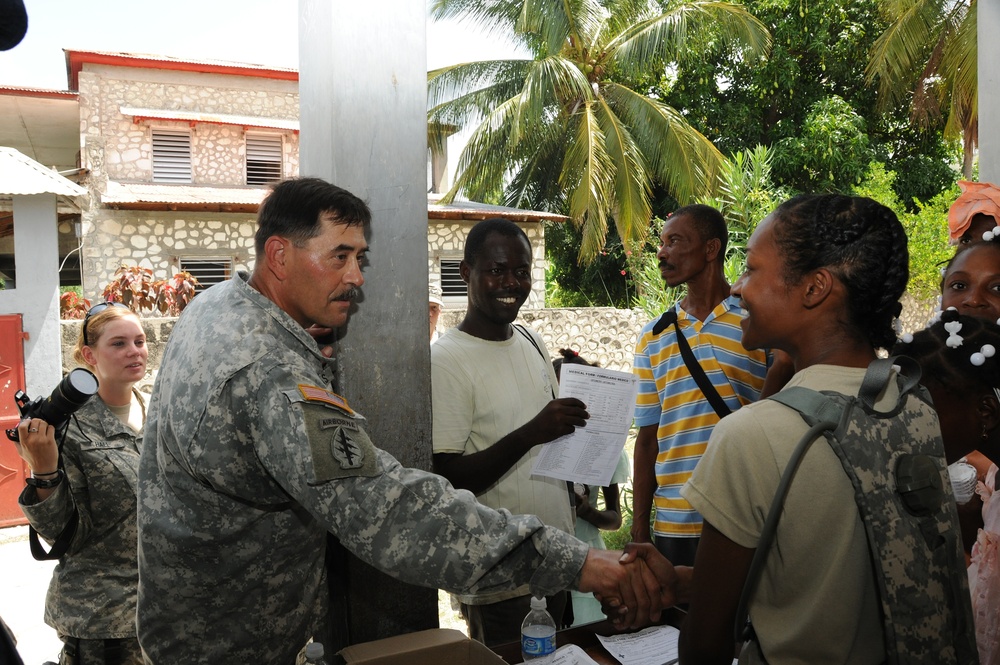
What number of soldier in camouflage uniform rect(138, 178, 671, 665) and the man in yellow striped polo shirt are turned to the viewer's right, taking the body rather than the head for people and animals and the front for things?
1

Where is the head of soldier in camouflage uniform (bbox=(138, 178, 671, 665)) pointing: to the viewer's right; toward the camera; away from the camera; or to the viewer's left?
to the viewer's right

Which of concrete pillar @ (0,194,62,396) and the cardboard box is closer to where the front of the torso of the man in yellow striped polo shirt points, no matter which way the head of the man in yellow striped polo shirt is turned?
the cardboard box

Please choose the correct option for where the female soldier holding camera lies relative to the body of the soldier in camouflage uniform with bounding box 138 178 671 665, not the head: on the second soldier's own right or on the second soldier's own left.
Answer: on the second soldier's own left

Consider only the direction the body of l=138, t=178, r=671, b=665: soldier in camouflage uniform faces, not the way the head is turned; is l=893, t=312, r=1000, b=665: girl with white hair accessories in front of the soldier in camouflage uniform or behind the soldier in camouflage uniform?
in front

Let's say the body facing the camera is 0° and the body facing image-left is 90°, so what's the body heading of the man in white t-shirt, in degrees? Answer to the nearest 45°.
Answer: approximately 315°

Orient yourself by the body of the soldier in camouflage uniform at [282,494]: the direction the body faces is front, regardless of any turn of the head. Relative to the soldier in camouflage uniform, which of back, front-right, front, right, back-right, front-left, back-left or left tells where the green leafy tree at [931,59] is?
front-left

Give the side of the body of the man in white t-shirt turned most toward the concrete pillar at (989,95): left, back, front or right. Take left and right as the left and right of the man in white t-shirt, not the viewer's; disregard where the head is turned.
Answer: left

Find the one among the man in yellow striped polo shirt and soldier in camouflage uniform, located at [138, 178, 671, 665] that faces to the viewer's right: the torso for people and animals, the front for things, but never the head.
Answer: the soldier in camouflage uniform

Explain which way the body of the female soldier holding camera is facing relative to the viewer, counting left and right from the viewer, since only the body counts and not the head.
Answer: facing the viewer and to the right of the viewer

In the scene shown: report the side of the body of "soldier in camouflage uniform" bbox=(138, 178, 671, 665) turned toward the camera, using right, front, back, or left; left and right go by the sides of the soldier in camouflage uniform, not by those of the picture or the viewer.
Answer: right

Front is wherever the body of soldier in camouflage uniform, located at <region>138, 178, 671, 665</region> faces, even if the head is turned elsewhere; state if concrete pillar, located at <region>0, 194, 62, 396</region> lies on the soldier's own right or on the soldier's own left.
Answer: on the soldier's own left

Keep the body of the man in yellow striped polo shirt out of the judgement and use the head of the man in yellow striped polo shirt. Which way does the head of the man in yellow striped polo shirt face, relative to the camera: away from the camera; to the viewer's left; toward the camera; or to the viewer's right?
to the viewer's left
